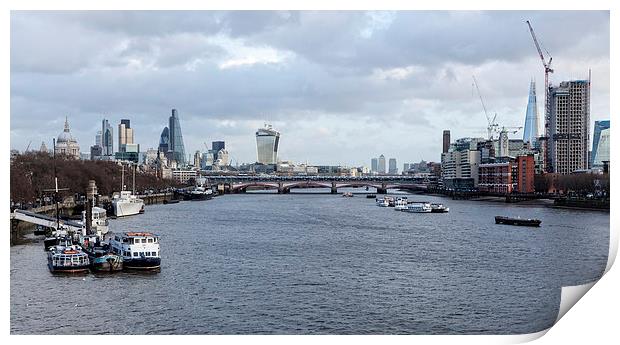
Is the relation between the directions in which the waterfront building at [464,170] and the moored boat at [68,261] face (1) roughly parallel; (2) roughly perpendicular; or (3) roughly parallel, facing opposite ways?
roughly perpendicular

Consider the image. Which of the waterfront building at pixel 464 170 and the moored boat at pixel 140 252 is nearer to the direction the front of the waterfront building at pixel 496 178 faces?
the moored boat

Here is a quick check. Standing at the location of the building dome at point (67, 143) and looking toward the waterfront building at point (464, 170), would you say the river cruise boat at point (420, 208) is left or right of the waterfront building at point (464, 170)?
right

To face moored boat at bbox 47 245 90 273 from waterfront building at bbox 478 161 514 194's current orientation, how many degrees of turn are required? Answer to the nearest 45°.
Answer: approximately 45° to its left

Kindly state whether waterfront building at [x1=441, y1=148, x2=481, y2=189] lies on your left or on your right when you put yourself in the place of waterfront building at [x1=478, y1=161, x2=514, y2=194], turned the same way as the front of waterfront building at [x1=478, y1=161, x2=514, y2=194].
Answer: on your right

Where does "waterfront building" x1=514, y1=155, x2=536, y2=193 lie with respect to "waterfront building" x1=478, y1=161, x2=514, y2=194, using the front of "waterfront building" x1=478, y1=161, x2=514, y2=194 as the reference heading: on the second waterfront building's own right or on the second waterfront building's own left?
on the second waterfront building's own left

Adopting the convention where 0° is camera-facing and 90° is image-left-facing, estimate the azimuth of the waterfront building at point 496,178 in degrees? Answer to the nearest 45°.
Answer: approximately 45°

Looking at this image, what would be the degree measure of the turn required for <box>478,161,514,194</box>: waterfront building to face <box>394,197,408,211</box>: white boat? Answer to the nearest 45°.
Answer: approximately 45° to its left

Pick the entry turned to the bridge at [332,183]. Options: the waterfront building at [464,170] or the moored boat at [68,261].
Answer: the waterfront building
